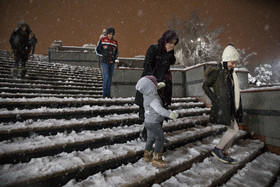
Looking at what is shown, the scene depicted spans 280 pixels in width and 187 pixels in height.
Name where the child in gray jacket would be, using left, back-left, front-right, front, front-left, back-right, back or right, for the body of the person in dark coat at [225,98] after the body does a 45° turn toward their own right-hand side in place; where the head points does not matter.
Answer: front-right

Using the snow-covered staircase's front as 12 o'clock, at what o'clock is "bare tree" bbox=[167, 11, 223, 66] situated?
The bare tree is roughly at 8 o'clock from the snow-covered staircase.

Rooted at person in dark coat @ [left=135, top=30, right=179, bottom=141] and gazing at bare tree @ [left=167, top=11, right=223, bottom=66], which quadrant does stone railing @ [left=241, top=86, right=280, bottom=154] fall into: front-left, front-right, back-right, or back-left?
front-right

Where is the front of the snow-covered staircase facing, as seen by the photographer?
facing the viewer and to the right of the viewer

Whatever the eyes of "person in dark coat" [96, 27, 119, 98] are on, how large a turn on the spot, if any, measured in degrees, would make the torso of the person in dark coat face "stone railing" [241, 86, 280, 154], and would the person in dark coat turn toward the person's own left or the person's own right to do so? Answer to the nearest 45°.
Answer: approximately 45° to the person's own left

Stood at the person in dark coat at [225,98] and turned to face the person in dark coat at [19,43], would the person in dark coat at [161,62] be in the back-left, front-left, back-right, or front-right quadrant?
front-left

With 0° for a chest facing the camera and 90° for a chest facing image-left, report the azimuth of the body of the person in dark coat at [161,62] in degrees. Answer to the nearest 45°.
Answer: approximately 315°

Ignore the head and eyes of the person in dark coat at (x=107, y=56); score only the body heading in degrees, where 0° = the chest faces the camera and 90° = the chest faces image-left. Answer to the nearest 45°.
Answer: approximately 0°

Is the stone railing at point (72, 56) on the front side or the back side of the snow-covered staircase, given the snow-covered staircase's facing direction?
on the back side

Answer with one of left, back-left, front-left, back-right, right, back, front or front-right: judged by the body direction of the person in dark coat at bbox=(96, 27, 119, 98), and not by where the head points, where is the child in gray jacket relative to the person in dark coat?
front

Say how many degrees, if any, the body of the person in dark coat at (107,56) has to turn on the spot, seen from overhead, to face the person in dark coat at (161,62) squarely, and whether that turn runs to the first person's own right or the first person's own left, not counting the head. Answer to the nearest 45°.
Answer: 0° — they already face them

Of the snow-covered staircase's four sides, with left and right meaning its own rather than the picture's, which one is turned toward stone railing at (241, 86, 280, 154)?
left
